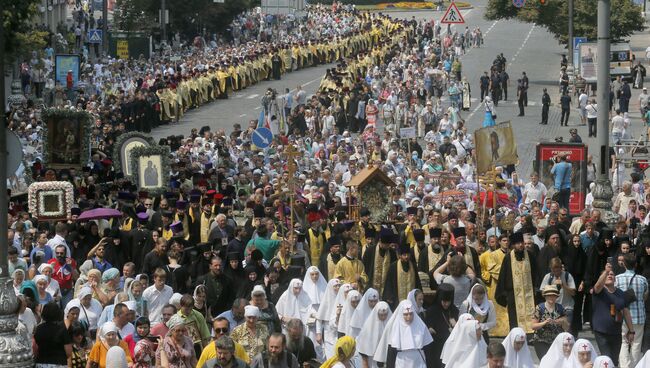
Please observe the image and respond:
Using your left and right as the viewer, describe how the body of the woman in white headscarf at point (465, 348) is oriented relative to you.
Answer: facing the viewer and to the right of the viewer

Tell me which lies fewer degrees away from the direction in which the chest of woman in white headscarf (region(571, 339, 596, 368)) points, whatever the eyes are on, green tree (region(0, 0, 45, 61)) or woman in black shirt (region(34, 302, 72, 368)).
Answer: the woman in black shirt

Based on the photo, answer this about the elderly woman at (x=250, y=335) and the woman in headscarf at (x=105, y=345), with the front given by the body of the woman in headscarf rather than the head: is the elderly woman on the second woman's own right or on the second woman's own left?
on the second woman's own left

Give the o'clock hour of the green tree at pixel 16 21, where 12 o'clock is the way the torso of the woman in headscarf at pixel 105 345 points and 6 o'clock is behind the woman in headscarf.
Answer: The green tree is roughly at 6 o'clock from the woman in headscarf.

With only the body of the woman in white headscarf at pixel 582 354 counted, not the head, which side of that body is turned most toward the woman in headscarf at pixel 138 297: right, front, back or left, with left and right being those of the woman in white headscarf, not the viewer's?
right
